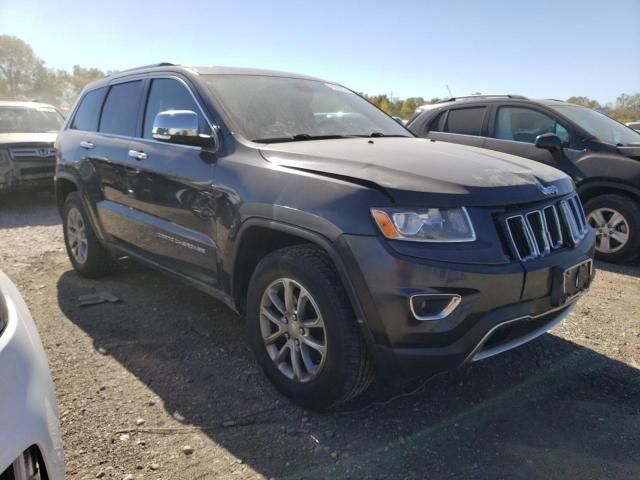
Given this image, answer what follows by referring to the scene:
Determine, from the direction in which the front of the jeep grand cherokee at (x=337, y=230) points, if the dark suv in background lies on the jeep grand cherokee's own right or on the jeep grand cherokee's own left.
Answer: on the jeep grand cherokee's own left

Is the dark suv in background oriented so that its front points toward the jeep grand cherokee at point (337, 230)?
no

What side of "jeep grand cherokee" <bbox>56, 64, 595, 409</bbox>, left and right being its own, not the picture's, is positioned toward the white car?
right

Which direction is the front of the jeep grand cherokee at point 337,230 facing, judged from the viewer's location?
facing the viewer and to the right of the viewer

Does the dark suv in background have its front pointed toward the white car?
no

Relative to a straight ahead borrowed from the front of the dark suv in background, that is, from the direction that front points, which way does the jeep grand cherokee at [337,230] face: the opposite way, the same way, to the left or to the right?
the same way

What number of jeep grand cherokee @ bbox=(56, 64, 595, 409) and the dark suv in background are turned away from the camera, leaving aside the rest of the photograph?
0
